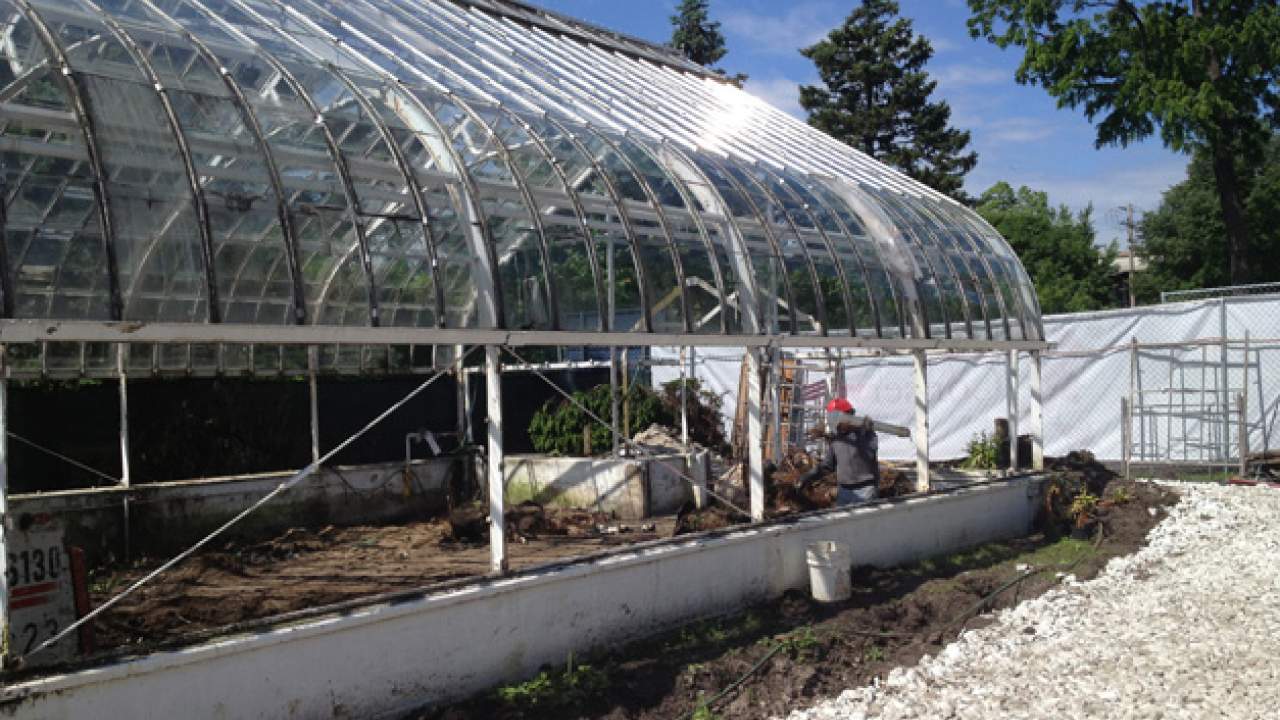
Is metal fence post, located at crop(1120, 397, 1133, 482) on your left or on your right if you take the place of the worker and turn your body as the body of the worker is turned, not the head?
on your right

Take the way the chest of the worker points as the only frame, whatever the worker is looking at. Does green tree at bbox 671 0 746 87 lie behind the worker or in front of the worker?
in front

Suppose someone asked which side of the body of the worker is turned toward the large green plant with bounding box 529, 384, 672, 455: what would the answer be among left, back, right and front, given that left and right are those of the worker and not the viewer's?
front

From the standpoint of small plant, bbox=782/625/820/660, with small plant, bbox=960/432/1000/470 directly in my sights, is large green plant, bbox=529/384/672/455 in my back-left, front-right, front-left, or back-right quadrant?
front-left

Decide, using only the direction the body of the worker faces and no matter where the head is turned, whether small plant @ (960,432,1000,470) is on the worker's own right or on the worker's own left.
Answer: on the worker's own right

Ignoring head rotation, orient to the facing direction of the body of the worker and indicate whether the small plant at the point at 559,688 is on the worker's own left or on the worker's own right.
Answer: on the worker's own left

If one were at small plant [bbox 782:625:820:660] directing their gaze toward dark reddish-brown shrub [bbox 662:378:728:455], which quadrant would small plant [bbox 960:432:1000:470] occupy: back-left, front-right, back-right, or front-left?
front-right

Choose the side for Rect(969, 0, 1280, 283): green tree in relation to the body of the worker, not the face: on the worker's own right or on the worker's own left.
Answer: on the worker's own right

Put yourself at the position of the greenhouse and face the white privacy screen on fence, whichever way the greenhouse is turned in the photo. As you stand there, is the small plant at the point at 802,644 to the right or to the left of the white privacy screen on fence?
right

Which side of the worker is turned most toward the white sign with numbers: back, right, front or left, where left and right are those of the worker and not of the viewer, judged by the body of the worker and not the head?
left

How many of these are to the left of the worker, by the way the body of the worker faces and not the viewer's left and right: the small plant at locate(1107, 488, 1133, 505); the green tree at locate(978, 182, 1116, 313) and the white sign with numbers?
1

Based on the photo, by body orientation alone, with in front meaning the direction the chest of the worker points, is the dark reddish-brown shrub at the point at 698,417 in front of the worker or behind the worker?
in front

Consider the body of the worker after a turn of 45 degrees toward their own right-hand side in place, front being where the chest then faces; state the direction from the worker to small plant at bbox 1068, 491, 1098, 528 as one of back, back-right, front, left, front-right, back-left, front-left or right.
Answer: front-right

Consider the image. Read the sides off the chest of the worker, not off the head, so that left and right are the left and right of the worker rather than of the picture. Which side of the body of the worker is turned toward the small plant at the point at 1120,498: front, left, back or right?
right

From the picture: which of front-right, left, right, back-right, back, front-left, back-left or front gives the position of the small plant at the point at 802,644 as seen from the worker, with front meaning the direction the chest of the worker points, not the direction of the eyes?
back-left

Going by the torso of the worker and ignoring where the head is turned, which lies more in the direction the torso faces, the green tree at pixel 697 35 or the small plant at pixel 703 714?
the green tree

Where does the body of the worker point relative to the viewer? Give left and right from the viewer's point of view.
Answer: facing away from the viewer and to the left of the viewer

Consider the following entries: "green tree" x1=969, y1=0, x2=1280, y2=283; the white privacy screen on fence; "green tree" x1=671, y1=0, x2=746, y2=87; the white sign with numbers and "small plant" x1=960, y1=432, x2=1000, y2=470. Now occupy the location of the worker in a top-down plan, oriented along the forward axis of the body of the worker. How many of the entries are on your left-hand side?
1
